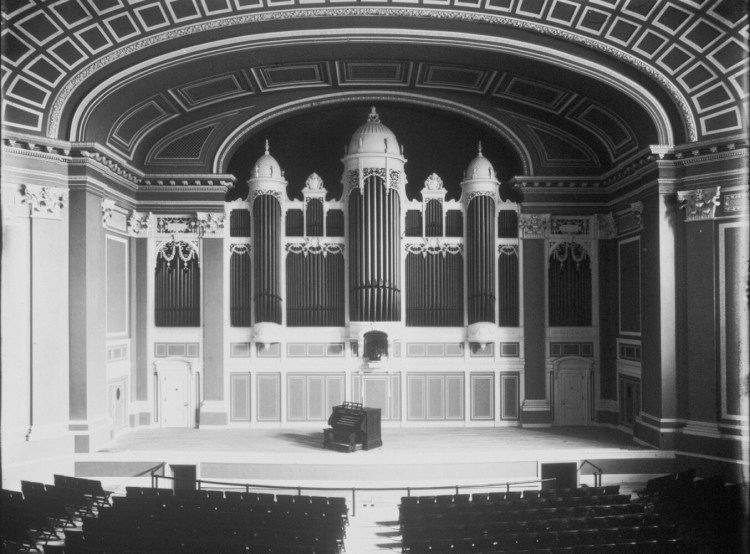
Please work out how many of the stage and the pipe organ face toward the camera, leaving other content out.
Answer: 2

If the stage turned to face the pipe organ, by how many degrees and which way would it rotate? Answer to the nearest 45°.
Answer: approximately 180°

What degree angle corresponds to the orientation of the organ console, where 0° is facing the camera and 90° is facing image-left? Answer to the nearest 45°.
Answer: approximately 45°
